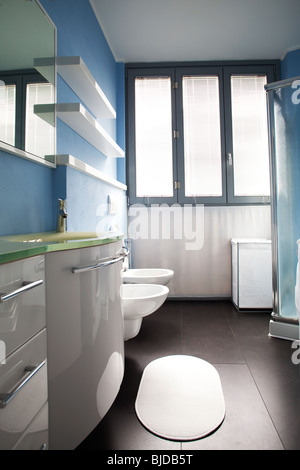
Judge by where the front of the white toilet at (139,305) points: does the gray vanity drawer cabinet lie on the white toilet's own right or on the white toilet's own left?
on the white toilet's own right

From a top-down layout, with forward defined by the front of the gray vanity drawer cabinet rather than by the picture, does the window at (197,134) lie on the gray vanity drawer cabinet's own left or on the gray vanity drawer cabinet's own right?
on the gray vanity drawer cabinet's own left

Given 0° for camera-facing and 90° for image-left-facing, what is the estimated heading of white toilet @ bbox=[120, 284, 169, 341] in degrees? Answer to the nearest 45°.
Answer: approximately 270°

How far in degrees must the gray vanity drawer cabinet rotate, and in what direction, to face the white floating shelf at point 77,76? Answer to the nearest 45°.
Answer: approximately 135° to its left

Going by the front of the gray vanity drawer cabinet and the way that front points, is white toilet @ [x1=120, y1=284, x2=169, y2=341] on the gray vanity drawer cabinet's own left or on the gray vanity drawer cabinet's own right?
on the gray vanity drawer cabinet's own left

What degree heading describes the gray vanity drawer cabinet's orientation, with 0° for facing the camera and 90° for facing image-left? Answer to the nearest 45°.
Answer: approximately 315°
